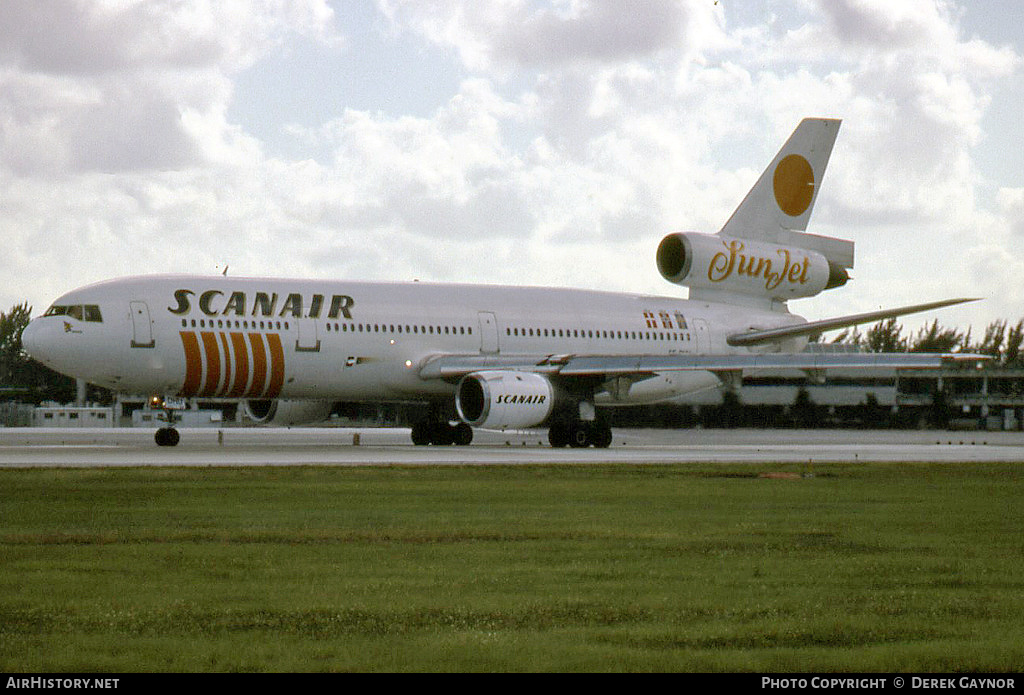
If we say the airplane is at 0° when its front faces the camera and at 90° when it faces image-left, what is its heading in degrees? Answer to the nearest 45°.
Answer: approximately 45°
